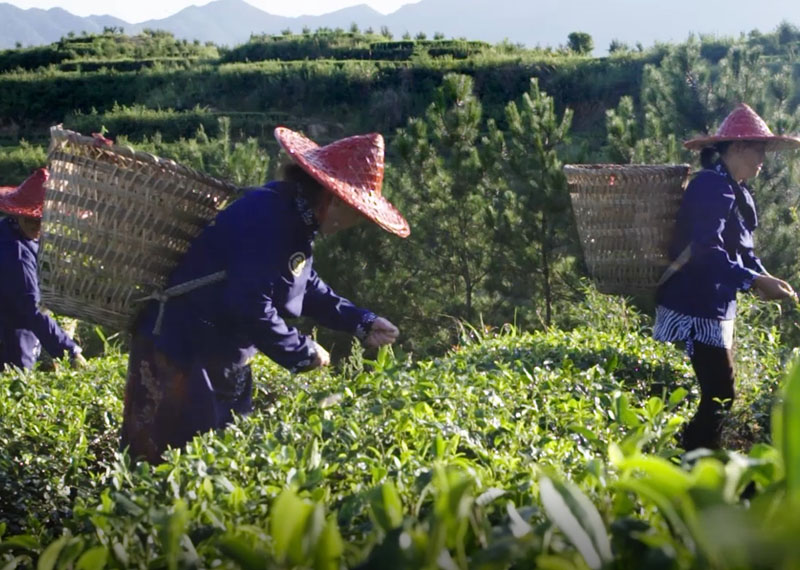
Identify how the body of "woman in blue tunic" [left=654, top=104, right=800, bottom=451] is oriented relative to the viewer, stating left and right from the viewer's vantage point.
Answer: facing to the right of the viewer

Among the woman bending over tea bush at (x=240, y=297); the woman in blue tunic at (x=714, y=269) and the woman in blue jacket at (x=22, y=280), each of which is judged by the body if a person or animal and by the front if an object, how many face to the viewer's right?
3

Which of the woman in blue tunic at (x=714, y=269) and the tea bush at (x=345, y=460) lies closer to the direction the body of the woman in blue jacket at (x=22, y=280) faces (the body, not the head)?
the woman in blue tunic

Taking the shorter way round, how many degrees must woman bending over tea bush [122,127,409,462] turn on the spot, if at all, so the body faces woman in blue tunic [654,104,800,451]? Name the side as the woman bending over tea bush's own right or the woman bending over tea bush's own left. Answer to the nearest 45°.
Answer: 0° — they already face them

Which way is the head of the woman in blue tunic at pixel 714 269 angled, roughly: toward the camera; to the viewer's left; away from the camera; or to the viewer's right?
to the viewer's right

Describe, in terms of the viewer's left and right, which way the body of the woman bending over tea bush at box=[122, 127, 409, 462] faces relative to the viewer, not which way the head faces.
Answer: facing to the right of the viewer

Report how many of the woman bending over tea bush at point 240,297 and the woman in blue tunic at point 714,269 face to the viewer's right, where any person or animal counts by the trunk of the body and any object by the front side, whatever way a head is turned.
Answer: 2

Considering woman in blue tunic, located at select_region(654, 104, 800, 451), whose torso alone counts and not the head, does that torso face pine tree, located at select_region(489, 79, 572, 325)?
no

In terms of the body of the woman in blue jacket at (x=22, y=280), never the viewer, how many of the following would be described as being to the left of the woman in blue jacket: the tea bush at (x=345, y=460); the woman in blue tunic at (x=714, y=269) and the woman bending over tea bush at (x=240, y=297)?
0

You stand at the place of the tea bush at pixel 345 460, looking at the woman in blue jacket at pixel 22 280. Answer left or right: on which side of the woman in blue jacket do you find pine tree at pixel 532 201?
right

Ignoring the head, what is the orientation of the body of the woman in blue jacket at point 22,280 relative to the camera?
to the viewer's right

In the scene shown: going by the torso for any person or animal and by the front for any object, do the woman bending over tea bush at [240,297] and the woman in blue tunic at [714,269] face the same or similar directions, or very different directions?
same or similar directions
